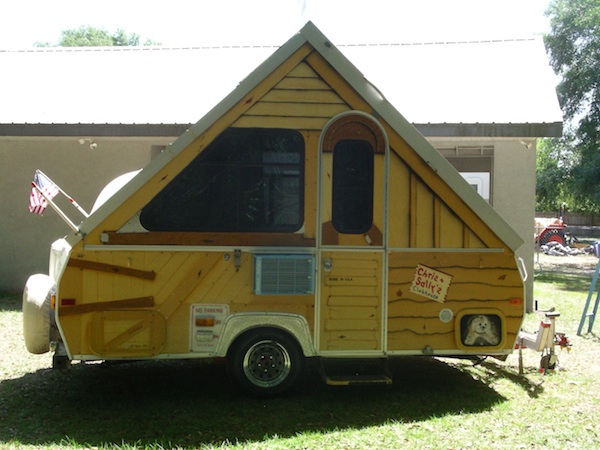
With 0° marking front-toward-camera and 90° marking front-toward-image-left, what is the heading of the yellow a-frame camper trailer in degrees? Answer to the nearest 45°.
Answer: approximately 270°
